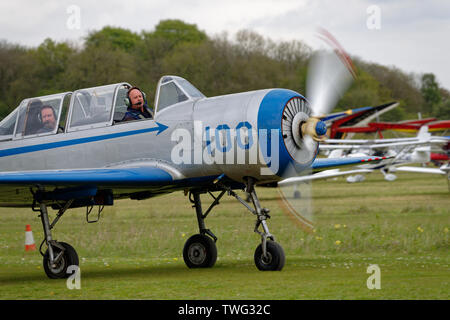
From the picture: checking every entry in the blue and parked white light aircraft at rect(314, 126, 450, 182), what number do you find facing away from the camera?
0

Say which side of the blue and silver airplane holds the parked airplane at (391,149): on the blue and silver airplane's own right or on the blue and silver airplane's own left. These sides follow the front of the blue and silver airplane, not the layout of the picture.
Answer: on the blue and silver airplane's own left

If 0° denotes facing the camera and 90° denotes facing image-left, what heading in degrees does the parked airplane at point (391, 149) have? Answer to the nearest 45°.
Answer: approximately 45°

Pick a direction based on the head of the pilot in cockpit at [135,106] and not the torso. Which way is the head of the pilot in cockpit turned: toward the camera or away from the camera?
toward the camera

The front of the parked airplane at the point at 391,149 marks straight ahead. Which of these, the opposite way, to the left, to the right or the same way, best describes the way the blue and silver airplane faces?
to the left

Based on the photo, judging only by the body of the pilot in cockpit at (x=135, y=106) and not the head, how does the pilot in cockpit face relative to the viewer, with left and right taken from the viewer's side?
facing the viewer and to the right of the viewer

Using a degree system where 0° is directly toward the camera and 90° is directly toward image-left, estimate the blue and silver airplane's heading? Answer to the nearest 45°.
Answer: approximately 315°

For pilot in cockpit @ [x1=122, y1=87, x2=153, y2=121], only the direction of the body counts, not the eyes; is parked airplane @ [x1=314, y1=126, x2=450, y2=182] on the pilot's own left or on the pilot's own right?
on the pilot's own left
